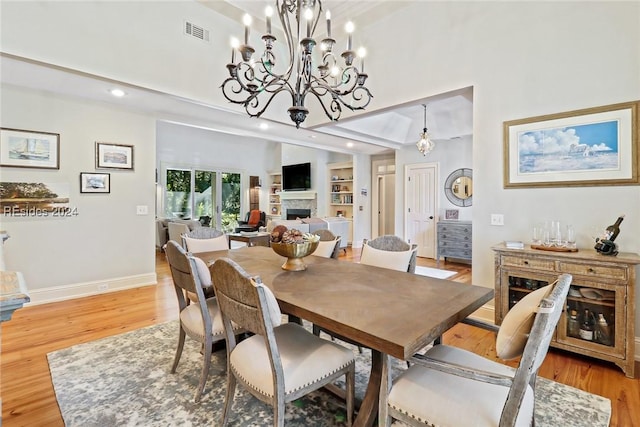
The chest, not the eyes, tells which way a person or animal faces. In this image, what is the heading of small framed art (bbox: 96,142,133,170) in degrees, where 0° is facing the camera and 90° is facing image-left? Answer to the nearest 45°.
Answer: approximately 315°

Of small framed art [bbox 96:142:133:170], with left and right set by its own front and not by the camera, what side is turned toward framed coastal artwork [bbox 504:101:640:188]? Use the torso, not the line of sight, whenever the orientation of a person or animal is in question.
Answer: front

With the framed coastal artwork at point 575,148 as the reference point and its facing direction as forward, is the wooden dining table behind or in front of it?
in front

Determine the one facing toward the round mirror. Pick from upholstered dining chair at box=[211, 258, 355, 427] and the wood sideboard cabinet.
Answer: the upholstered dining chair

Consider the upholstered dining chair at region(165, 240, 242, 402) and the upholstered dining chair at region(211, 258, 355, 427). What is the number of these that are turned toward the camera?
0

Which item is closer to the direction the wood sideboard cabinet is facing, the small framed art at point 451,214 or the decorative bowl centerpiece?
the decorative bowl centerpiece

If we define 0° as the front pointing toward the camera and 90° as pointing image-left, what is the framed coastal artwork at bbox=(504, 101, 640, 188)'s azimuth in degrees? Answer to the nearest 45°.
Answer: approximately 45°

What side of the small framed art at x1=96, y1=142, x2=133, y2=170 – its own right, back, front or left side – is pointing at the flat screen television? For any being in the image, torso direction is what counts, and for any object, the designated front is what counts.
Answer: left

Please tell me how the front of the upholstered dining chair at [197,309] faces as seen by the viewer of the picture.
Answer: facing away from the viewer and to the right of the viewer

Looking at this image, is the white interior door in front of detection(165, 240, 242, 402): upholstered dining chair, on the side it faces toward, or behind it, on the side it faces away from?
in front

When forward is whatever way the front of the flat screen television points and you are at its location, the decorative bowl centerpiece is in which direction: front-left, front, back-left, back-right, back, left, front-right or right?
front-left

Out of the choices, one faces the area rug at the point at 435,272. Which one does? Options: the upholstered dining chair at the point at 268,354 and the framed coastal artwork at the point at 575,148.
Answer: the upholstered dining chair

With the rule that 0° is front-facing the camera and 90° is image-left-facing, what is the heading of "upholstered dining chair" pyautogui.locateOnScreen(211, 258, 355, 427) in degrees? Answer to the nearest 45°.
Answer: approximately 225°
